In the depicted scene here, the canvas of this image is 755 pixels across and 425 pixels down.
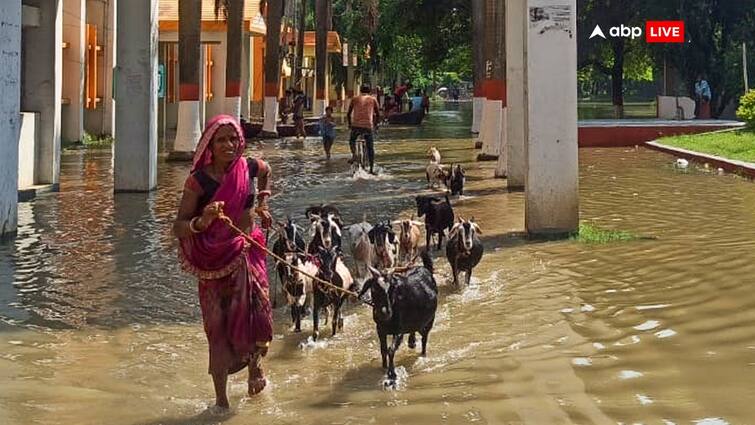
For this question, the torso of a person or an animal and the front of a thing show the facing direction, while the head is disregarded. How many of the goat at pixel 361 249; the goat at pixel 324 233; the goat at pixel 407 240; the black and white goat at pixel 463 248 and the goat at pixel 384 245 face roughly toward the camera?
5

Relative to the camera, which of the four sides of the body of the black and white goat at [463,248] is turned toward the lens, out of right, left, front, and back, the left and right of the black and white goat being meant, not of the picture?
front

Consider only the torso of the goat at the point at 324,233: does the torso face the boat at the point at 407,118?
no

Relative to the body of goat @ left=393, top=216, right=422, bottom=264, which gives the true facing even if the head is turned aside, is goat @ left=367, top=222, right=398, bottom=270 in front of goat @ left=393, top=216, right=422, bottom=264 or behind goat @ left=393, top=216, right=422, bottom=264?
in front

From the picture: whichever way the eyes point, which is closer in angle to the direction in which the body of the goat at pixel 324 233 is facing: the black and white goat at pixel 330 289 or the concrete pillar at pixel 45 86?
the black and white goat

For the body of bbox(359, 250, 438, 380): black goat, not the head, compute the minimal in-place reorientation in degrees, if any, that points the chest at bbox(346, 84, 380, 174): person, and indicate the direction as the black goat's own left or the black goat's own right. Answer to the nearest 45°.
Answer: approximately 135° to the black goat's own right

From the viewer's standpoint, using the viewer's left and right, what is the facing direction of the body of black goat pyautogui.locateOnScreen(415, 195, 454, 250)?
facing the viewer and to the left of the viewer

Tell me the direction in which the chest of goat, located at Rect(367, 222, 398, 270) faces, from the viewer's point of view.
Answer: toward the camera

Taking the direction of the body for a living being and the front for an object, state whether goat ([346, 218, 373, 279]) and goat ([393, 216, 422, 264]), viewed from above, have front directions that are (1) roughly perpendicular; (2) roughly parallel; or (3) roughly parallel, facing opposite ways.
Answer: roughly parallel

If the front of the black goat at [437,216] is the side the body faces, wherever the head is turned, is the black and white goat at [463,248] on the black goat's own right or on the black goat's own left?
on the black goat's own left

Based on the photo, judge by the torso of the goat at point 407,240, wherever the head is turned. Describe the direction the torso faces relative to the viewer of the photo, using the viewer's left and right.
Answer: facing the viewer

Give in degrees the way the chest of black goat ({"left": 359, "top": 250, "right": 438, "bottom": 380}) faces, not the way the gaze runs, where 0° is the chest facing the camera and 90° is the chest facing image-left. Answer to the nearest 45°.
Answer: approximately 45°

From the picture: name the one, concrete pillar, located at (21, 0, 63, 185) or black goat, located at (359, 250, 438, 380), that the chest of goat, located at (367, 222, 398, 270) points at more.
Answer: the black goat

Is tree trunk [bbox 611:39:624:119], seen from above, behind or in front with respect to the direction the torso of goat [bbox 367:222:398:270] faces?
behind
